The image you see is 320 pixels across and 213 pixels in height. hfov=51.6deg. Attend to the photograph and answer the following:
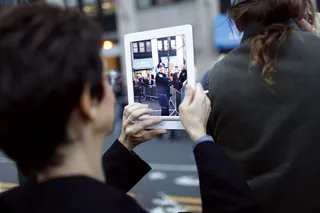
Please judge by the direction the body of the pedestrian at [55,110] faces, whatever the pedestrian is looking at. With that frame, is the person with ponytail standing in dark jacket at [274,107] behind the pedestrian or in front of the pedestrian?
in front

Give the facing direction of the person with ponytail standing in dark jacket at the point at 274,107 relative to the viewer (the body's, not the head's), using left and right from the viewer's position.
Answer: facing away from the viewer

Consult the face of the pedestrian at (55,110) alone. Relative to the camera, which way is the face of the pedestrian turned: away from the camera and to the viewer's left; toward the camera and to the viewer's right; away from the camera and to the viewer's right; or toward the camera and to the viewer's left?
away from the camera and to the viewer's right

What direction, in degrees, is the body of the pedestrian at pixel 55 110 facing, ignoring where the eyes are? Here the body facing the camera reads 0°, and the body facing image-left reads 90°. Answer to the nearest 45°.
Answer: approximately 225°

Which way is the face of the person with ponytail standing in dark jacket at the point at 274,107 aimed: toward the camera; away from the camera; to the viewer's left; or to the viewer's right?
away from the camera

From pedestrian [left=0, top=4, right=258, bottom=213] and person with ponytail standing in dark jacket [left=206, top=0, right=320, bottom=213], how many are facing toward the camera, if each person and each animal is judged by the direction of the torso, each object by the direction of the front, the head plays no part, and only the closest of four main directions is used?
0

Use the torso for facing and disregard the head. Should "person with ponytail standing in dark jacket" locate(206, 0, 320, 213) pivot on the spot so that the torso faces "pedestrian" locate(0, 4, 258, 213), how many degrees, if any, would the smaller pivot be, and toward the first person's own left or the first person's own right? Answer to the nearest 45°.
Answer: approximately 135° to the first person's own left
